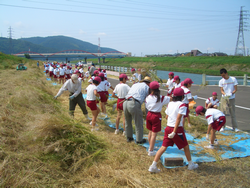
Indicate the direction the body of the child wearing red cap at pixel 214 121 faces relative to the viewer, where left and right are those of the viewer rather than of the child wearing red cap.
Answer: facing to the left of the viewer

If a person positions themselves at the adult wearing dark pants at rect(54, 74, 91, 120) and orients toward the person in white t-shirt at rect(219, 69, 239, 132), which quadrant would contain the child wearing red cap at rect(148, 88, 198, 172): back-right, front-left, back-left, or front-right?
front-right

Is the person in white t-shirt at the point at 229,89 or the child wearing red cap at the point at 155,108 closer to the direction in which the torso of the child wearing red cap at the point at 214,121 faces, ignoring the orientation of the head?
the child wearing red cap

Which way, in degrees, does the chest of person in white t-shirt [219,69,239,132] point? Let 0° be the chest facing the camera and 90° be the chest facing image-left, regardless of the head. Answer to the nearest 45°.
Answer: approximately 45°

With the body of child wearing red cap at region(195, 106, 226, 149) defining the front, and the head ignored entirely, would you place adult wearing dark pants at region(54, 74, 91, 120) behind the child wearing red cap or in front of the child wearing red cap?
in front

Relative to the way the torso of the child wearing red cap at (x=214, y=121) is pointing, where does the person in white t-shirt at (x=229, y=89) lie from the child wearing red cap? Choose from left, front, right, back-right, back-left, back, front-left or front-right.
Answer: right

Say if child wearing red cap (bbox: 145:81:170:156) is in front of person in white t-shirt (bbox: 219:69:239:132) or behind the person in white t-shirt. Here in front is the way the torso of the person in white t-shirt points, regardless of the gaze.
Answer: in front

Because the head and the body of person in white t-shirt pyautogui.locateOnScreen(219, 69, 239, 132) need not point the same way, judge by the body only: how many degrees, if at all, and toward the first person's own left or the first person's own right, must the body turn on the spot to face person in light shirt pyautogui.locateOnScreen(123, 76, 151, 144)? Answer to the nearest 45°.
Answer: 0° — they already face them
